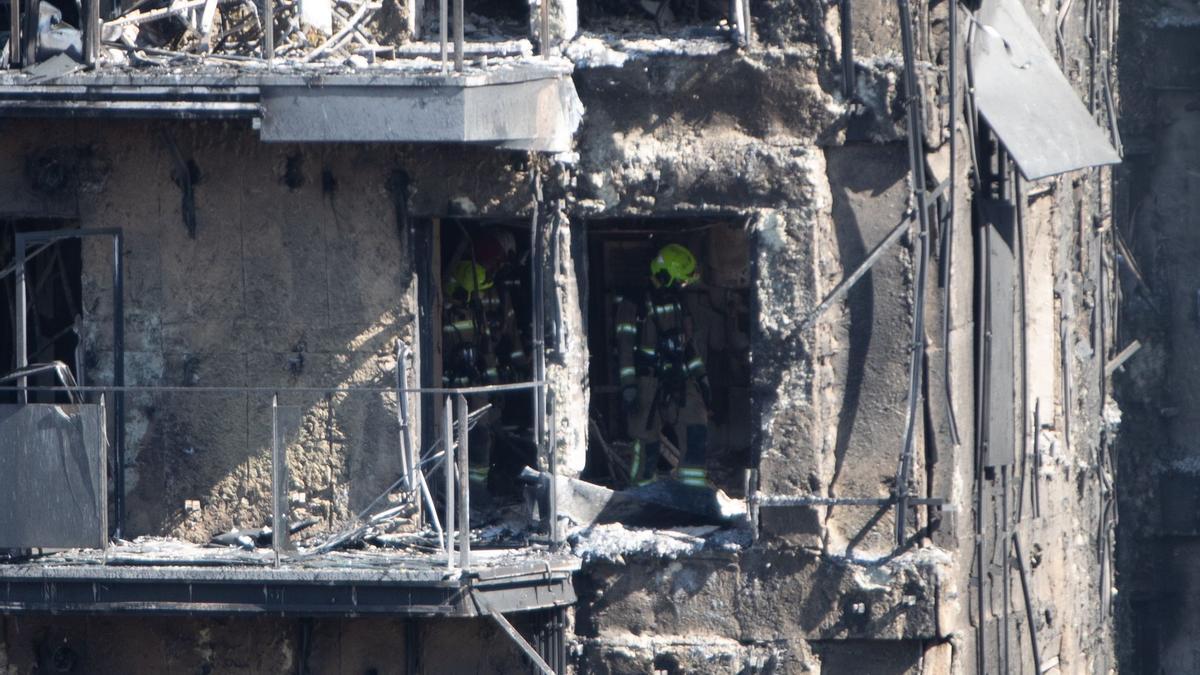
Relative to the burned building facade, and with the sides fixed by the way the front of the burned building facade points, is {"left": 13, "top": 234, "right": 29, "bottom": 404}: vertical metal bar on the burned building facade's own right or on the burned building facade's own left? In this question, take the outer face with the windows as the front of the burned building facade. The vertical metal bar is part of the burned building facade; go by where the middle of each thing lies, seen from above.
on the burned building facade's own right

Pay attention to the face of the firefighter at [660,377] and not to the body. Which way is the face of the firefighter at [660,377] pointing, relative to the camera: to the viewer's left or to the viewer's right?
to the viewer's left

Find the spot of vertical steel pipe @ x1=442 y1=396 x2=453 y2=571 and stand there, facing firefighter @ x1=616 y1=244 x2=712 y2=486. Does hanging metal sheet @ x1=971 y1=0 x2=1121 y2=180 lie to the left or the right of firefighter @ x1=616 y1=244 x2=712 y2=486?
right

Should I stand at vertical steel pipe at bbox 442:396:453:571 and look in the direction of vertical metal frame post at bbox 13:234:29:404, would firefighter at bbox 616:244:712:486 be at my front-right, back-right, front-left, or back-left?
back-right

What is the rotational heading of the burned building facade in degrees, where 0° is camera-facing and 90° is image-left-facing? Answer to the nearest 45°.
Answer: approximately 0°
